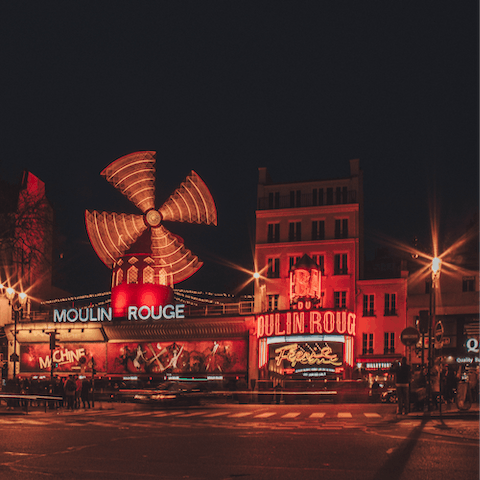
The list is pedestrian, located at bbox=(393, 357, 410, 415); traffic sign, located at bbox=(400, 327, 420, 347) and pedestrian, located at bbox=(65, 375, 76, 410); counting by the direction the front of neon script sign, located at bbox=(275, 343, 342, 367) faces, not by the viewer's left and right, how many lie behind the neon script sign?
0

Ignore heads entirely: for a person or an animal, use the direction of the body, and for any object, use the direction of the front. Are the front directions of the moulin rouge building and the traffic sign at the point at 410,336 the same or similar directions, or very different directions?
same or similar directions

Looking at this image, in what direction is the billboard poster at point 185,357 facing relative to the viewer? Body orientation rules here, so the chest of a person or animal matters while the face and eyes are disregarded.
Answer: toward the camera

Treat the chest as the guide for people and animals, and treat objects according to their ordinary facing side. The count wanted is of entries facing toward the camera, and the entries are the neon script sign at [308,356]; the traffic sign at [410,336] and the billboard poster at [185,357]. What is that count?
3

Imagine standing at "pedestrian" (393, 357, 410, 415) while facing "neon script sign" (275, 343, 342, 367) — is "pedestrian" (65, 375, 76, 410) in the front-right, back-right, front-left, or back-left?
front-left

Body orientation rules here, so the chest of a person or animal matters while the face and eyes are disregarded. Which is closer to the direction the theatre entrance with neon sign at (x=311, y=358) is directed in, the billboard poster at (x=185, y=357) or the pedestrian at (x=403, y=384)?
the pedestrian

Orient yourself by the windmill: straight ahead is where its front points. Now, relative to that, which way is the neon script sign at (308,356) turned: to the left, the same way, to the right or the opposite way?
the same way

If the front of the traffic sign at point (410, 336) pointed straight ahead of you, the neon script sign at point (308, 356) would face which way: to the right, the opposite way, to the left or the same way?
the same way

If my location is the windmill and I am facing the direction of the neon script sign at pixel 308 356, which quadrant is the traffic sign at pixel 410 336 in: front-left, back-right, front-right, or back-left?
front-right

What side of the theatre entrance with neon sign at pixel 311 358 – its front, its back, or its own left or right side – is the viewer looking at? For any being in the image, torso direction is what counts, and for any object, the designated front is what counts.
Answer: front

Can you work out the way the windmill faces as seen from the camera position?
facing the viewer

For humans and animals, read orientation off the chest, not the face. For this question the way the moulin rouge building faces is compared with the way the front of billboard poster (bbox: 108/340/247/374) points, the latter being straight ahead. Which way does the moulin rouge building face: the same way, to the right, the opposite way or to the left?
the same way
